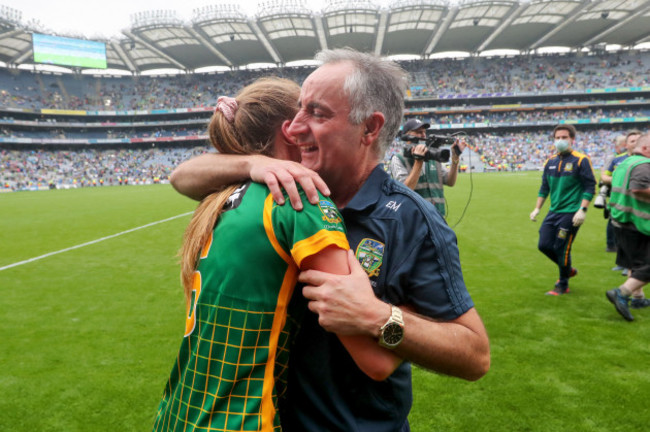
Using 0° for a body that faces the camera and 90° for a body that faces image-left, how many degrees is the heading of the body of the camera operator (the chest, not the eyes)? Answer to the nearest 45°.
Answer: approximately 315°

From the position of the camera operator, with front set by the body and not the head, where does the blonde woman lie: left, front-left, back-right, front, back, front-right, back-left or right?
front-right

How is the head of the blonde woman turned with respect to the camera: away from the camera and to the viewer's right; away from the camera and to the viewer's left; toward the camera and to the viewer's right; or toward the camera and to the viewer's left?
away from the camera and to the viewer's right
